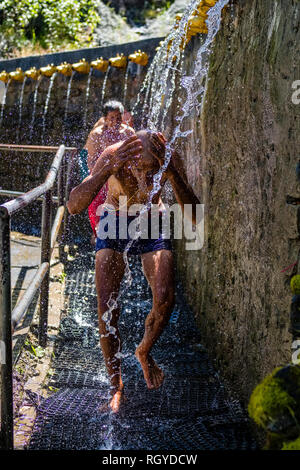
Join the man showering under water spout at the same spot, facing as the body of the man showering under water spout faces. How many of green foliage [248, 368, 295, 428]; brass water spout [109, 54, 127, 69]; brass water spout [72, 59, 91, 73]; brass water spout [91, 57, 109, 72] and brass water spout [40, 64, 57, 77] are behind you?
4

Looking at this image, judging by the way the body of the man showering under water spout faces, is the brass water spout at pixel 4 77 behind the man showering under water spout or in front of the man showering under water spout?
behind

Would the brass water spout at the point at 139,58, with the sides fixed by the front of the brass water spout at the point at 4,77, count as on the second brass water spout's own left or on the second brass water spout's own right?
on the second brass water spout's own left

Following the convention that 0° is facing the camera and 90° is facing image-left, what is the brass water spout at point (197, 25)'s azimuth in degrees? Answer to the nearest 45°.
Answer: approximately 45°
